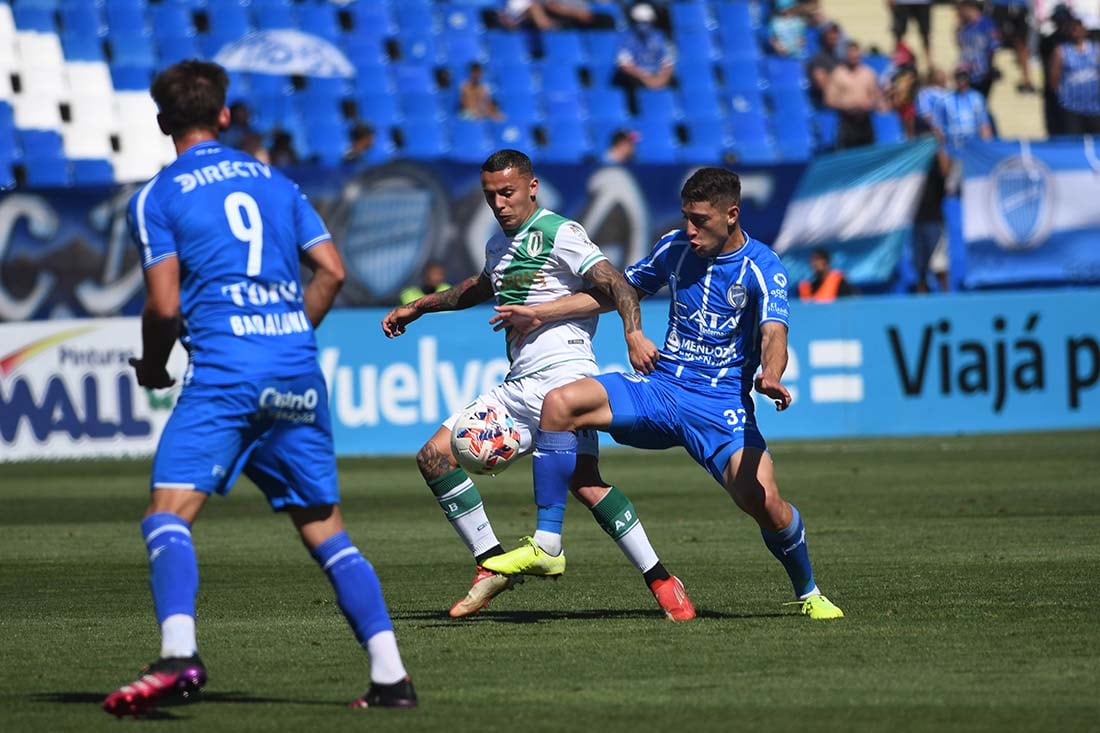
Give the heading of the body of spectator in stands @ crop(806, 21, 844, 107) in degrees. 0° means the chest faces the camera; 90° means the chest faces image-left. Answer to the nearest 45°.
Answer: approximately 45°

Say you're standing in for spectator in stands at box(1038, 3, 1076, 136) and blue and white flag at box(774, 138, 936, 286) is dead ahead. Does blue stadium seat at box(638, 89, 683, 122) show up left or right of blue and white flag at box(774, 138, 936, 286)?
right

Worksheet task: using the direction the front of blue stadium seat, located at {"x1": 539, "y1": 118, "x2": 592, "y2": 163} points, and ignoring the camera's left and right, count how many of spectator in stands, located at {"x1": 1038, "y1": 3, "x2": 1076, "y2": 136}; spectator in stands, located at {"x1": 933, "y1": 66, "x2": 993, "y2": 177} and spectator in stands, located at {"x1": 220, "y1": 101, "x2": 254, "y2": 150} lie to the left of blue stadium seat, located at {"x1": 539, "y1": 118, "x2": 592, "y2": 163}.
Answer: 2

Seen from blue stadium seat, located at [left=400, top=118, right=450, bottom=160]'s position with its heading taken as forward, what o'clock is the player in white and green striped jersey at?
The player in white and green striped jersey is roughly at 12 o'clock from the blue stadium seat.

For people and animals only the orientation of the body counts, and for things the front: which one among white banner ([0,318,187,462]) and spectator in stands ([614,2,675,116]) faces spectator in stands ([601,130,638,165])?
spectator in stands ([614,2,675,116])

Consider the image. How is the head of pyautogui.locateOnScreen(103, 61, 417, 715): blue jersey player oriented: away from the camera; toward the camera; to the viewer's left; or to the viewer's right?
away from the camera

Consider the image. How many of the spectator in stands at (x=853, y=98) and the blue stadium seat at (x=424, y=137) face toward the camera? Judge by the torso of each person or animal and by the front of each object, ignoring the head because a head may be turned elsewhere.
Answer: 2

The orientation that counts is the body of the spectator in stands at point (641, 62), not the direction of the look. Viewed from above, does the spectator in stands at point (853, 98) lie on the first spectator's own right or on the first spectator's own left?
on the first spectator's own left

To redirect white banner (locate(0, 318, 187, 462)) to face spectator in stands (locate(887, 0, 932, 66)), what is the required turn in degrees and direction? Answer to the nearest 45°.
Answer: approximately 135° to its left

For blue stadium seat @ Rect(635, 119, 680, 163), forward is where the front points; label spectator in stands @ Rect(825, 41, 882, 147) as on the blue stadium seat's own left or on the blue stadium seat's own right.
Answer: on the blue stadium seat's own left
